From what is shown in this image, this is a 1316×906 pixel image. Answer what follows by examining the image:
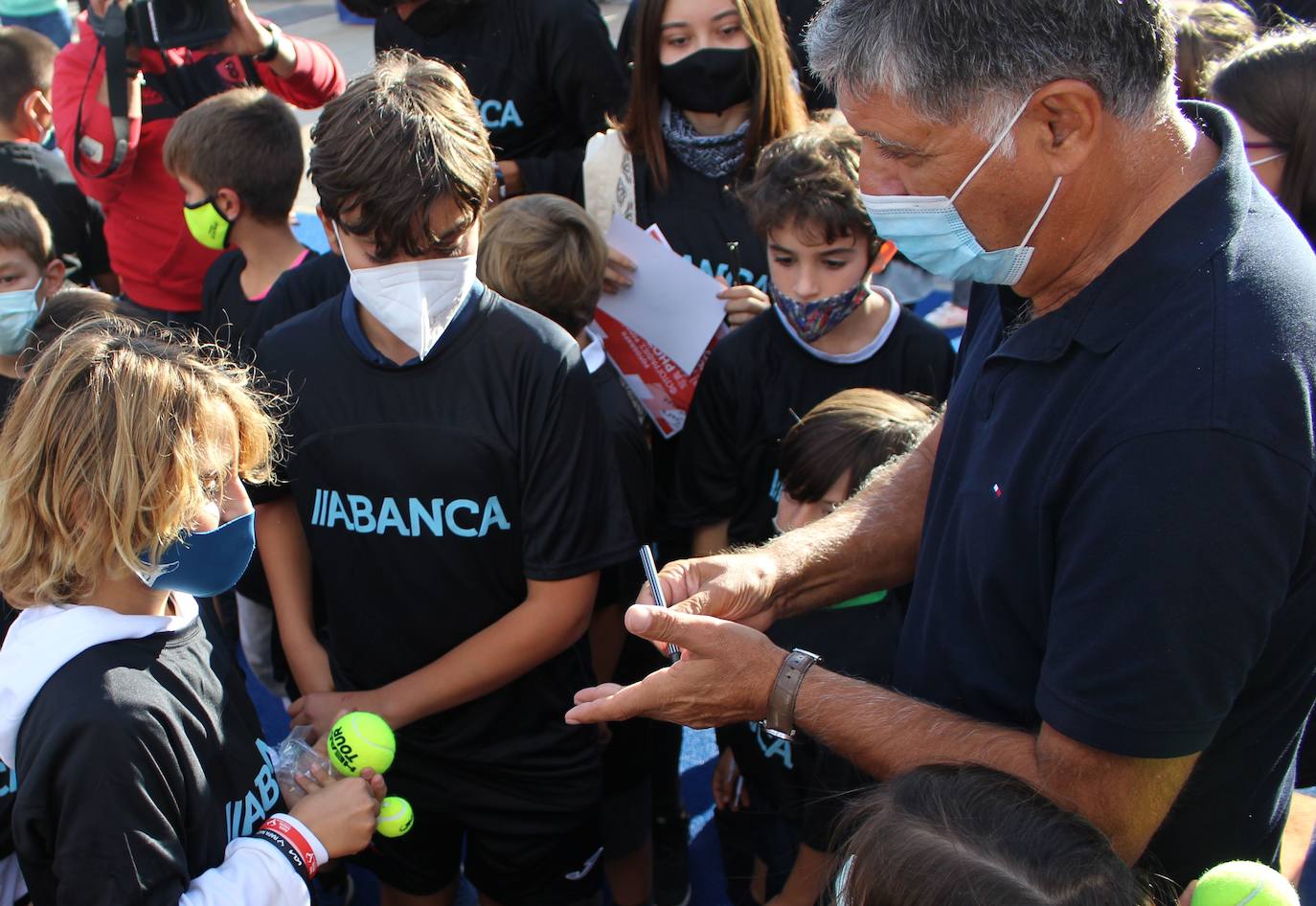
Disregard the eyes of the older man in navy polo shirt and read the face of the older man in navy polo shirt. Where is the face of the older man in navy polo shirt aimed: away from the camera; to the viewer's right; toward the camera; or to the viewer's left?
to the viewer's left

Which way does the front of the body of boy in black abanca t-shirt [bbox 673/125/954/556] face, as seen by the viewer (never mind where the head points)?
toward the camera

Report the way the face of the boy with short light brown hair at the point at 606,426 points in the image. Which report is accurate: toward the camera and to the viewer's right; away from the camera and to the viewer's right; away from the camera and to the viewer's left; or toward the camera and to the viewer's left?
away from the camera and to the viewer's right

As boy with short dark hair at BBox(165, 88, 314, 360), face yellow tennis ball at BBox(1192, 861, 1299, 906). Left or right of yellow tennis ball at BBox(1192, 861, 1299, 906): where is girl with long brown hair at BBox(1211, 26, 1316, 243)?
left

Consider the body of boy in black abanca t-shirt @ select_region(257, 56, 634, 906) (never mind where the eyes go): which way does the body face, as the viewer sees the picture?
toward the camera
